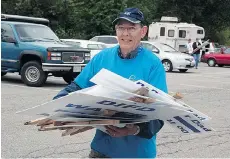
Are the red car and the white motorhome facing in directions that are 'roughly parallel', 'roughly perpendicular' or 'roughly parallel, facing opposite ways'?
roughly parallel, facing opposite ways

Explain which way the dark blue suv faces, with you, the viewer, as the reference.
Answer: facing the viewer and to the right of the viewer

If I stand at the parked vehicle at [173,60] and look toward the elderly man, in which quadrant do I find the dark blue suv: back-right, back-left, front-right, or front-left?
front-right

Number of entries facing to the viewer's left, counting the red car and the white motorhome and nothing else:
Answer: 1
